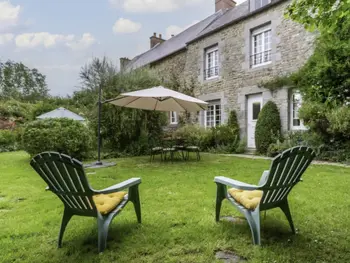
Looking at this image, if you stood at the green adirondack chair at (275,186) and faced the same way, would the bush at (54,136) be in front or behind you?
in front

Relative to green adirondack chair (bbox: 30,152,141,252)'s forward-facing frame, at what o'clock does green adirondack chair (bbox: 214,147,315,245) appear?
green adirondack chair (bbox: 214,147,315,245) is roughly at 2 o'clock from green adirondack chair (bbox: 30,152,141,252).

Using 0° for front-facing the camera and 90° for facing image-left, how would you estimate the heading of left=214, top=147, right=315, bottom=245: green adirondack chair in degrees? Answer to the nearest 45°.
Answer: approximately 135°

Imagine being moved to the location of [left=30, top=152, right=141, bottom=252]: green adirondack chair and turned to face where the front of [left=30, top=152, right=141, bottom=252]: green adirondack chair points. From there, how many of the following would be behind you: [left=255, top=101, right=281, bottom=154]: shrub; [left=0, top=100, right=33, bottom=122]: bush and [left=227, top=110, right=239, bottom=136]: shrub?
0

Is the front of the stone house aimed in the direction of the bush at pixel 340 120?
no

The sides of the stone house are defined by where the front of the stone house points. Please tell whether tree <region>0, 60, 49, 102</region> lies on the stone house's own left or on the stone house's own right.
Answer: on the stone house's own right

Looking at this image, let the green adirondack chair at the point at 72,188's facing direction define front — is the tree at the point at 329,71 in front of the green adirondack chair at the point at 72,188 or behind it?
in front

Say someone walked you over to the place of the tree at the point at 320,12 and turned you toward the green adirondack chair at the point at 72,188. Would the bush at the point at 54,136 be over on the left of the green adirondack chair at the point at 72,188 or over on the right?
right

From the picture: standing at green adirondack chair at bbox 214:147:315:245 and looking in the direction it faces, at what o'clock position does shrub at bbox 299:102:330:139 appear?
The shrub is roughly at 2 o'clock from the green adirondack chair.

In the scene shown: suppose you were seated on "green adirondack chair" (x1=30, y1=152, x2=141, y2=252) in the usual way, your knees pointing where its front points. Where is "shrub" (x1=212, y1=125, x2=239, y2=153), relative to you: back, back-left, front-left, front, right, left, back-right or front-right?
front

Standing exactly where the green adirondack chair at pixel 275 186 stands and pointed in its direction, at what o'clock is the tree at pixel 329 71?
The tree is roughly at 2 o'clock from the green adirondack chair.

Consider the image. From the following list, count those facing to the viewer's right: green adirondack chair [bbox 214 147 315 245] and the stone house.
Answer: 0

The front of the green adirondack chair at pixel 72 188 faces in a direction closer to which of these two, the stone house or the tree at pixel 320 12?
the stone house

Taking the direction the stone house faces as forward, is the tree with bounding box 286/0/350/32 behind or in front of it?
in front

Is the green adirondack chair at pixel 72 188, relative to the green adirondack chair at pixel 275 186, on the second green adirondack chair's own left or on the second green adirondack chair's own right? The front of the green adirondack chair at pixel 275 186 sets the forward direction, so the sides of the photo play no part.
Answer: on the second green adirondack chair's own left

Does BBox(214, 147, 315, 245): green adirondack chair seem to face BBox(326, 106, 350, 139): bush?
no

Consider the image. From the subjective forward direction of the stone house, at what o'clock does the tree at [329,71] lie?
The tree is roughly at 10 o'clock from the stone house.

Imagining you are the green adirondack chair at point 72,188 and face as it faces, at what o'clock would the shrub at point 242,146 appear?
The shrub is roughly at 12 o'clock from the green adirondack chair.

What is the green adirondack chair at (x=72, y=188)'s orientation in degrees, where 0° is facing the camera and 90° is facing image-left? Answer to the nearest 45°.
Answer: approximately 225°

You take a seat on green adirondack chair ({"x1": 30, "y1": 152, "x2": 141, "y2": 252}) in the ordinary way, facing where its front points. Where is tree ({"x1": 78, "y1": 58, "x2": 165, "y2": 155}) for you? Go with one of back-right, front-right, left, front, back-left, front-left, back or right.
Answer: front-left
